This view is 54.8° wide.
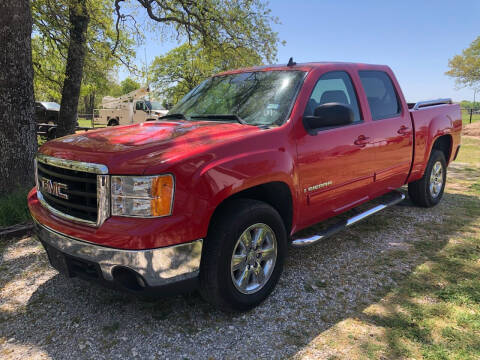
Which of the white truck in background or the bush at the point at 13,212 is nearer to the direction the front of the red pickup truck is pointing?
the bush

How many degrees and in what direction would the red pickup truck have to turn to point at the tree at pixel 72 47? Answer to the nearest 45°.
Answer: approximately 90° to its right

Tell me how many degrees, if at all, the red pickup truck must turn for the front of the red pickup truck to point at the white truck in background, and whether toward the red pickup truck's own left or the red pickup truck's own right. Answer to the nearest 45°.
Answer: approximately 135° to the red pickup truck's own right

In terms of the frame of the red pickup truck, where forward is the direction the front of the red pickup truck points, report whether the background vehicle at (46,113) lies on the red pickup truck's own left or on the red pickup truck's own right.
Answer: on the red pickup truck's own right

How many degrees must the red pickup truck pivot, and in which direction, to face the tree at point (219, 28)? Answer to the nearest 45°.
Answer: approximately 135° to its right

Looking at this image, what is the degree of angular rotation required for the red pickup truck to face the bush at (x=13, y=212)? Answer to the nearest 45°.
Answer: approximately 90° to its right

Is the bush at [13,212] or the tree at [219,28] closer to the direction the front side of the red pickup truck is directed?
the bush

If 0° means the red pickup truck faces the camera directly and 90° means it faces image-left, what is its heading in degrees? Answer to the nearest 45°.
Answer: approximately 45°
